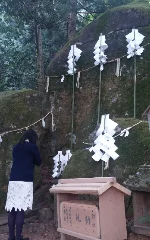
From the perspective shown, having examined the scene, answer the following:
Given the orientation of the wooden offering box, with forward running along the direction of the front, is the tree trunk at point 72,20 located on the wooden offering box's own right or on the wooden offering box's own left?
on the wooden offering box's own right

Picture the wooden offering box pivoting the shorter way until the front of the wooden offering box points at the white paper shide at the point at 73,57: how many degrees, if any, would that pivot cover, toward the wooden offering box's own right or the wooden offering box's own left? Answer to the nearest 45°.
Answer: approximately 135° to the wooden offering box's own right

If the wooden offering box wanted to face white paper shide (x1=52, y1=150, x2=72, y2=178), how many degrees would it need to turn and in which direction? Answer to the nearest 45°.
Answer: approximately 135° to its right

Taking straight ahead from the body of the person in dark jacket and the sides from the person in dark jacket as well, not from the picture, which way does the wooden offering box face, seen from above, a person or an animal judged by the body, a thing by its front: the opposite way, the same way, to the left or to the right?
the opposite way

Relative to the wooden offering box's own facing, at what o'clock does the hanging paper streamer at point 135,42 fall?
The hanging paper streamer is roughly at 5 o'clock from the wooden offering box.

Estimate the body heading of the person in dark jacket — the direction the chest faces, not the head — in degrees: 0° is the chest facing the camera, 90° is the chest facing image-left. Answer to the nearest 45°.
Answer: approximately 225°

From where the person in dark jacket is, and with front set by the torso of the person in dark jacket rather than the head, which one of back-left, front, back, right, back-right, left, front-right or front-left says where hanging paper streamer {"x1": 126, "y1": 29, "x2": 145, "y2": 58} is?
front

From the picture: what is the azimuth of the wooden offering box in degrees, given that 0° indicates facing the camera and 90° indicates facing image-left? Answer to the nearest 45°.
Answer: approximately 45°

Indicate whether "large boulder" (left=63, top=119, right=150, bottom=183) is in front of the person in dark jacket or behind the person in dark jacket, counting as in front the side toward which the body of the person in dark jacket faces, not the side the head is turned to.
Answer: in front

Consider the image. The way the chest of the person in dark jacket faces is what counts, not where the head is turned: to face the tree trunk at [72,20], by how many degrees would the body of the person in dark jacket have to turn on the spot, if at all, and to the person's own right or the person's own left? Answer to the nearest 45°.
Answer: approximately 45° to the person's own left
